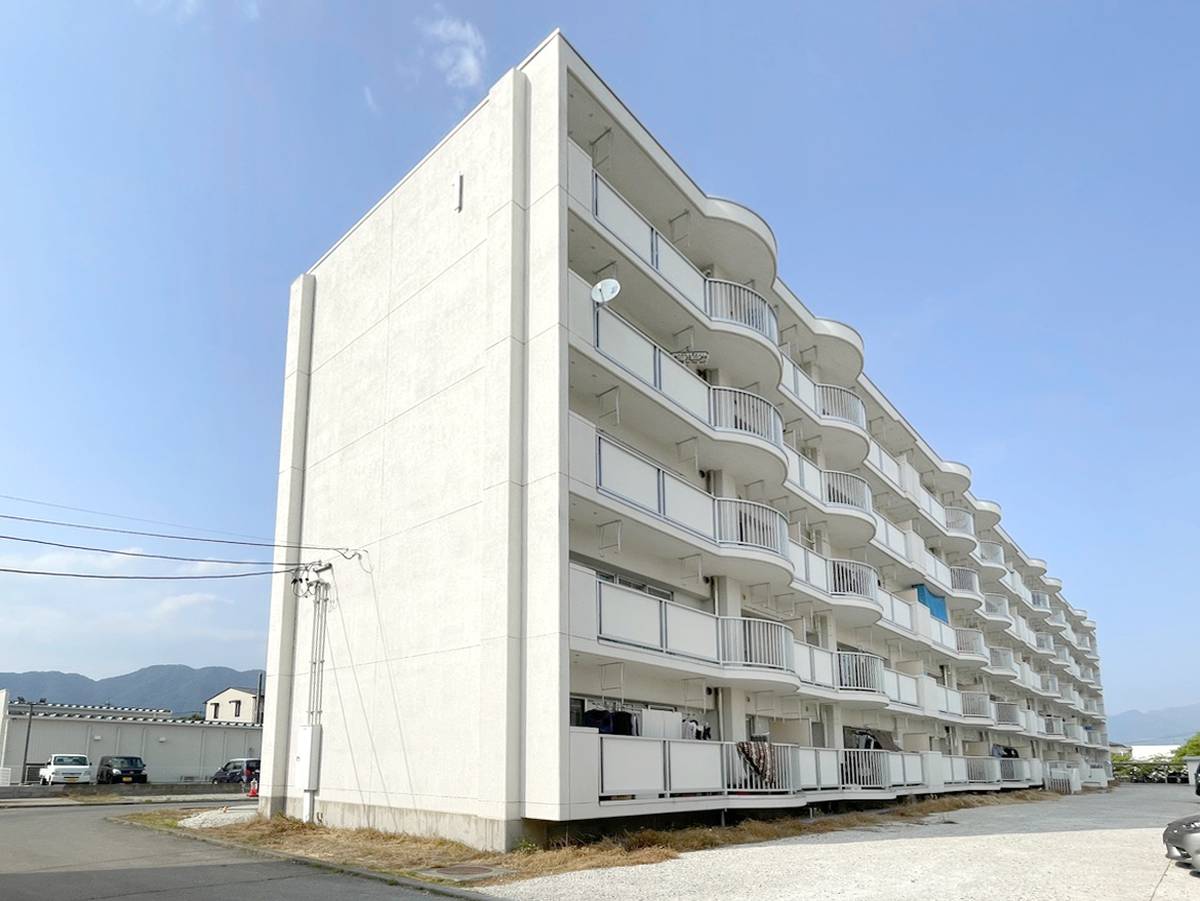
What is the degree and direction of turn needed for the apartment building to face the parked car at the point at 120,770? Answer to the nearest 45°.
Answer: approximately 180°

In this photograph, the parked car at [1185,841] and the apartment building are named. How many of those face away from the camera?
0

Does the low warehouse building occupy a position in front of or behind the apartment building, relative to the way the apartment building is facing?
behind

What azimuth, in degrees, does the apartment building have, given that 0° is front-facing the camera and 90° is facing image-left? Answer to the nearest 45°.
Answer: approximately 315°
